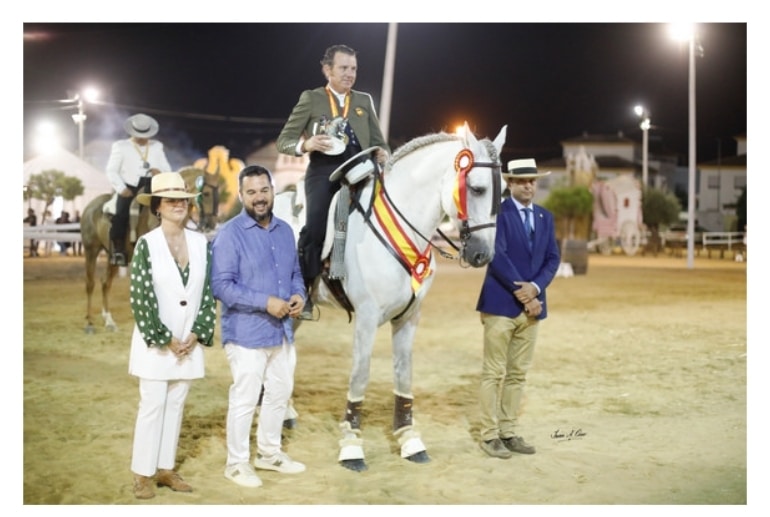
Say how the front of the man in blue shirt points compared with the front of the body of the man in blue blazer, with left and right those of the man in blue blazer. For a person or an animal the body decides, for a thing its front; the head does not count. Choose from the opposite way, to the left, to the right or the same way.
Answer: the same way

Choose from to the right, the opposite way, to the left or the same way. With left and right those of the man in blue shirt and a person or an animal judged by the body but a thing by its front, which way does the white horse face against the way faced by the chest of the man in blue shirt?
the same way

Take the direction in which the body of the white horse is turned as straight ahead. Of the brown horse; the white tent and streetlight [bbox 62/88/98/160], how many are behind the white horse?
3

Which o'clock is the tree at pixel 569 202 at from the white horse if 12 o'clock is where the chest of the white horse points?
The tree is roughly at 8 o'clock from the white horse.

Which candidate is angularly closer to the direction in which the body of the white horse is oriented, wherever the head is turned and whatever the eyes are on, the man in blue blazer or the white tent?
the man in blue blazer

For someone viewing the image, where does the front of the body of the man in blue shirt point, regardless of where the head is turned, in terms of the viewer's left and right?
facing the viewer and to the right of the viewer

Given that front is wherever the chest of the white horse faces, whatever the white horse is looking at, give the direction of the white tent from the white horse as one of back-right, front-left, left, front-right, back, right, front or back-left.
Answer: back

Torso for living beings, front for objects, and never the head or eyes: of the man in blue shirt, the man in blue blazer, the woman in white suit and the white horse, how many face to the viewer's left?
0

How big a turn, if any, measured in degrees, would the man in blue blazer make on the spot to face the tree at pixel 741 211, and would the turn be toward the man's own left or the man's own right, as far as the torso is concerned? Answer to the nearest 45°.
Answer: approximately 90° to the man's own left

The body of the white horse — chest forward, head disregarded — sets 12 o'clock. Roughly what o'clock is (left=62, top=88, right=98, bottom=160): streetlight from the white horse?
The streetlight is roughly at 6 o'clock from the white horse.

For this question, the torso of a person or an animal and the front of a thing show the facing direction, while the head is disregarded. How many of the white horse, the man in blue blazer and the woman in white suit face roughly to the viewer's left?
0

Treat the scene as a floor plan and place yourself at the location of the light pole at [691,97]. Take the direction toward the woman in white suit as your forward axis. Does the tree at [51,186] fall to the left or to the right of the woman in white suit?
right

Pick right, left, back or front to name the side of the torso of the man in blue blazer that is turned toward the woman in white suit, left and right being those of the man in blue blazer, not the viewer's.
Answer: right
